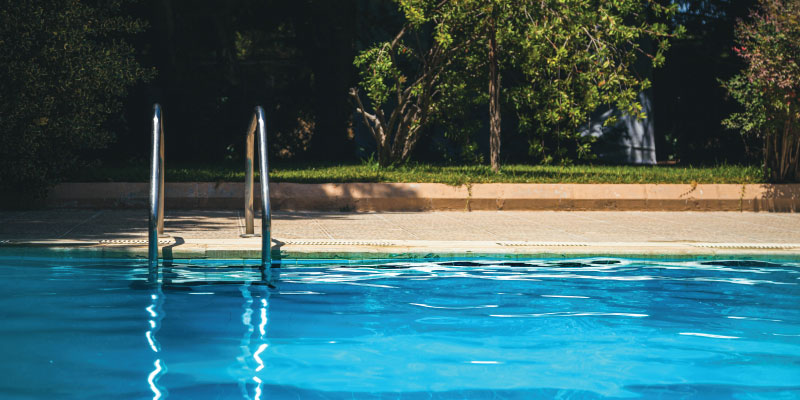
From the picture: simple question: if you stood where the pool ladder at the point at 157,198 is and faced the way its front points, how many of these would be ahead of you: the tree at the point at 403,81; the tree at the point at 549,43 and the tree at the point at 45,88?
0

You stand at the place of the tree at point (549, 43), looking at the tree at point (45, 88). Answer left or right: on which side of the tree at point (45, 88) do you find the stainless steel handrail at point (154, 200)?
left

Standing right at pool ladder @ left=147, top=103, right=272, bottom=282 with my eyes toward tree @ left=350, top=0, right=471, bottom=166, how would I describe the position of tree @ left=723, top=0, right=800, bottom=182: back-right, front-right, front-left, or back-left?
front-right

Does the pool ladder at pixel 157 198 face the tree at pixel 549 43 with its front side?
no

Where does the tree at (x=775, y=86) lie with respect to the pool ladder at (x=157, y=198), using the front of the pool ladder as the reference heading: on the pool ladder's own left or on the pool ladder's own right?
on the pool ladder's own left

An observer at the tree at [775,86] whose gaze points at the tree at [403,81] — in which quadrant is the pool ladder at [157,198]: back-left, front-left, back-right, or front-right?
front-left

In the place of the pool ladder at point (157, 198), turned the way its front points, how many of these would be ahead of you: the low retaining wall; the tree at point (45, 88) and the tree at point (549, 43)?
0

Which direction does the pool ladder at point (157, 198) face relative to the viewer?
toward the camera

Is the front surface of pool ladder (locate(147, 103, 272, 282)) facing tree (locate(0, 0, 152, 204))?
no

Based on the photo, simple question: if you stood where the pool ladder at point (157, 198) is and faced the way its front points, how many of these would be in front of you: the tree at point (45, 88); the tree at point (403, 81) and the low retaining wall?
0

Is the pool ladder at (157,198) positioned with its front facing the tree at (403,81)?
no
